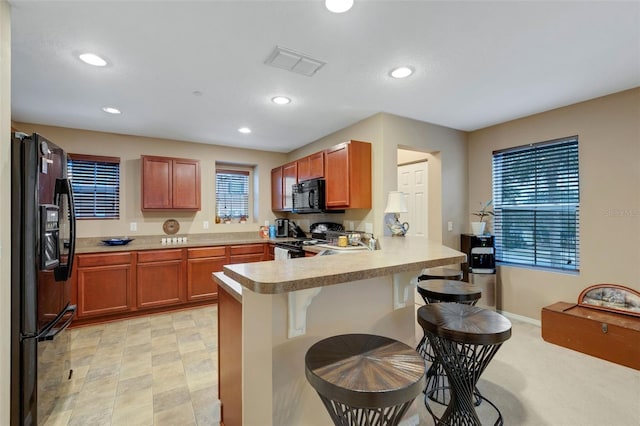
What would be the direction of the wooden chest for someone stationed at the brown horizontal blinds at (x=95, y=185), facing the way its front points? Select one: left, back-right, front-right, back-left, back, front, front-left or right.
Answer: front-left

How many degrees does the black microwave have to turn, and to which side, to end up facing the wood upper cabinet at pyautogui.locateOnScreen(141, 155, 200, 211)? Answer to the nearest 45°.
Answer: approximately 45° to its right

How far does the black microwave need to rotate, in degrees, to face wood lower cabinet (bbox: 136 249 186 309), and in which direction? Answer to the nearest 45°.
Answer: approximately 45° to its right

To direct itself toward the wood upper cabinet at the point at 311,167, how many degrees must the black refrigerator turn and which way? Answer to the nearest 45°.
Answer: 0° — it already faces it

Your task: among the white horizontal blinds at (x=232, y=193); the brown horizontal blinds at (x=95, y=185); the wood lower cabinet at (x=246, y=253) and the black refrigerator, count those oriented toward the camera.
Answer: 3

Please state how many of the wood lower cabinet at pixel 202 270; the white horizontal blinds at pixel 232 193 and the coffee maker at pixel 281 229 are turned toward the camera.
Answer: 3

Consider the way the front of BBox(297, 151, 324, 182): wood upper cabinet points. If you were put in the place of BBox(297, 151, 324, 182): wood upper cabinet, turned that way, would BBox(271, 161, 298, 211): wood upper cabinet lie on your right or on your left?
on your right

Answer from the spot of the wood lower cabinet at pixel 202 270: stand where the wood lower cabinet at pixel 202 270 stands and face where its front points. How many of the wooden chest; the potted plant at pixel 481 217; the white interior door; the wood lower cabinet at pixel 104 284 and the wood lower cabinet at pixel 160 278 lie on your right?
2

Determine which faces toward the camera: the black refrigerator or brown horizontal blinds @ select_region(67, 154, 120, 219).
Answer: the brown horizontal blinds

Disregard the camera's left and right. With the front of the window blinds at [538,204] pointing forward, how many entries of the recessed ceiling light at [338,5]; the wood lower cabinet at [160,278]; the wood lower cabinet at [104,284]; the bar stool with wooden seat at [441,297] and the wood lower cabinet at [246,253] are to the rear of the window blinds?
0

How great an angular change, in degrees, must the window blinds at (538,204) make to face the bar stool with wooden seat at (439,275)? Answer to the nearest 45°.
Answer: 0° — it already faces it

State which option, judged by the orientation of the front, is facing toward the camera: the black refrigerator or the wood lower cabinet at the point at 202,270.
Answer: the wood lower cabinet

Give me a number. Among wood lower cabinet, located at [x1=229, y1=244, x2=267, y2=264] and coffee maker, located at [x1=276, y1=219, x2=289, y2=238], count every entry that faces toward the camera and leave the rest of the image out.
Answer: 2

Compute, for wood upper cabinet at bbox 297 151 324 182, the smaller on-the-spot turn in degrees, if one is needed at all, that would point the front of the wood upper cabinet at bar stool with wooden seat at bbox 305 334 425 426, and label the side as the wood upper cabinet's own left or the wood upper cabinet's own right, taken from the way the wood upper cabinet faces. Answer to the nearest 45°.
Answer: approximately 45° to the wood upper cabinet's own left

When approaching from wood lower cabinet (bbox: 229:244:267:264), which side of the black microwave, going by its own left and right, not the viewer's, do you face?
right

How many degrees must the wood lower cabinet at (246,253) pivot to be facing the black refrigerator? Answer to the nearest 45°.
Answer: approximately 45° to its right

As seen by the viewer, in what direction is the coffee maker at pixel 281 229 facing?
toward the camera

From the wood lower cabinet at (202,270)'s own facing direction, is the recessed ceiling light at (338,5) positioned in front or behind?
in front
